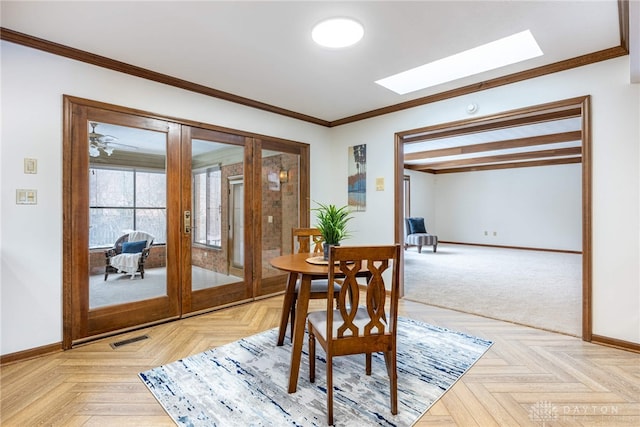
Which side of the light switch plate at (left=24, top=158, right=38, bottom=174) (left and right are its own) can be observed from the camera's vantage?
front

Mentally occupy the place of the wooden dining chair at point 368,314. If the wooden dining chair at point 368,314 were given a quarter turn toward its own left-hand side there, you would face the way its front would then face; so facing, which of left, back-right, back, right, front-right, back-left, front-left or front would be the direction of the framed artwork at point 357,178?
back-right

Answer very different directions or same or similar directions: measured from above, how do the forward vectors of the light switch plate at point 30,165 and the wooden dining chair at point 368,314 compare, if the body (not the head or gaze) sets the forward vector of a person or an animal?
very different directions

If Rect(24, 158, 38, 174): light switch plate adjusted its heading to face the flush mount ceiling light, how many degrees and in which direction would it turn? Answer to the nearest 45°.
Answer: approximately 45° to its left

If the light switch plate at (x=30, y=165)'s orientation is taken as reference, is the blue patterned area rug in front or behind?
in front

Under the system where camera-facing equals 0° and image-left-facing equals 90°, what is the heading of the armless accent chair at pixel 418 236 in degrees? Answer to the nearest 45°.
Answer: approximately 315°

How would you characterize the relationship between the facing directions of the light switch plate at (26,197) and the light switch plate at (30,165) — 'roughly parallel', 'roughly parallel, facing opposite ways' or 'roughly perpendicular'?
roughly parallel

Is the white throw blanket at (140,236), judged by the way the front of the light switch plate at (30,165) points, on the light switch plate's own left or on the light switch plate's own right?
on the light switch plate's own left
